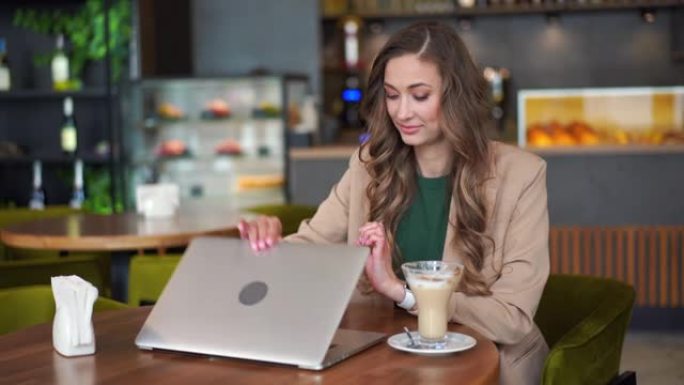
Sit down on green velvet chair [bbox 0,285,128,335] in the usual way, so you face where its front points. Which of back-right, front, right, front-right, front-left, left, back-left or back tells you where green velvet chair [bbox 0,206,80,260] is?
back-left

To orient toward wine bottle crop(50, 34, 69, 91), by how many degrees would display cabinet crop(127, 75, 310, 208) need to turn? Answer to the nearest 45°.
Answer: approximately 90° to its right

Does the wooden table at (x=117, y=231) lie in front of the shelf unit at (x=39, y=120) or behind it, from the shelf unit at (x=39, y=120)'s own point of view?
in front

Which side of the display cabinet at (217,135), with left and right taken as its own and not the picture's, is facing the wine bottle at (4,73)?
right

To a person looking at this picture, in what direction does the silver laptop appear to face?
facing away from the viewer and to the right of the viewer

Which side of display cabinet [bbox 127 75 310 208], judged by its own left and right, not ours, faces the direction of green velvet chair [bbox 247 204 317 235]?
front

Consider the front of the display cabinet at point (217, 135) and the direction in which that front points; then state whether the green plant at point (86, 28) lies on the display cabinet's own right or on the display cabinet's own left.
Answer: on the display cabinet's own right

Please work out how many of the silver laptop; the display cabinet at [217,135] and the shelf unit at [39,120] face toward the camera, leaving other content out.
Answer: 2

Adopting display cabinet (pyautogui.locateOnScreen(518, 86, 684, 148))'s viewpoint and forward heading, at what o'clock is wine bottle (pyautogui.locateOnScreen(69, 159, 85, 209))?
The wine bottle is roughly at 2 o'clock from the display cabinet.

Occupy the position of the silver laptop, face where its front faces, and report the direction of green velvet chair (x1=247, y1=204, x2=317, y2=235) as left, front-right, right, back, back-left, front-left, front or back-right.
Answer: front-left

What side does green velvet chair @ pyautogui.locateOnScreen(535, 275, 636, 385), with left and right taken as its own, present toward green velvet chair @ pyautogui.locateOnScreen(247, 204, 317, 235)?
right

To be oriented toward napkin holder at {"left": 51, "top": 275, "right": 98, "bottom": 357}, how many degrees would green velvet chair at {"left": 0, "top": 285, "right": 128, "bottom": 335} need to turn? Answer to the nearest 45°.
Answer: approximately 45° to its right
